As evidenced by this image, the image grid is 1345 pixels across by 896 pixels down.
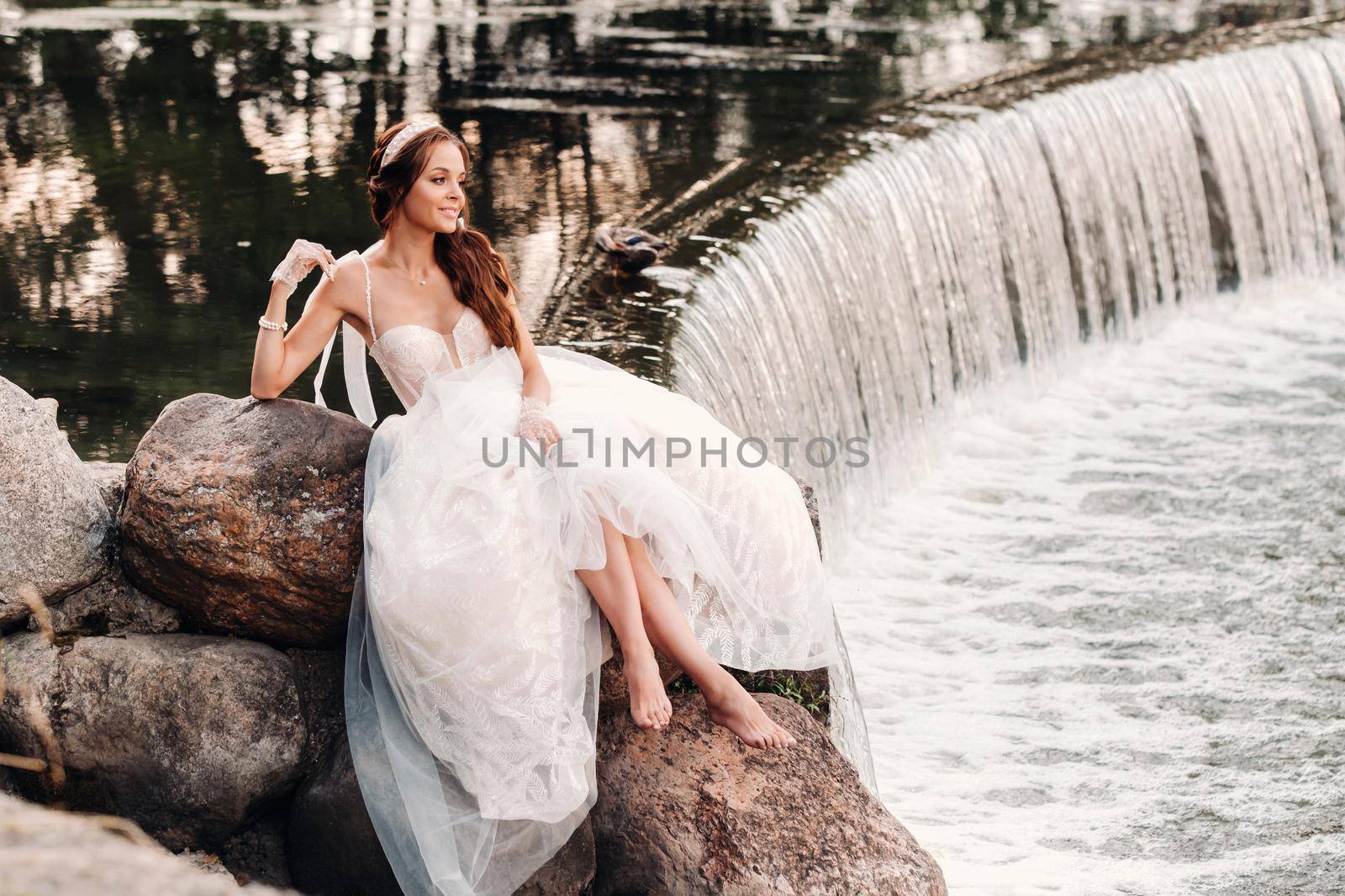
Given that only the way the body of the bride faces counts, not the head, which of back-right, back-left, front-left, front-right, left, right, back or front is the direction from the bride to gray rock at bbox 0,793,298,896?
front-right

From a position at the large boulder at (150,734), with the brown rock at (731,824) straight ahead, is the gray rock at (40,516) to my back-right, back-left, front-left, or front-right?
back-left

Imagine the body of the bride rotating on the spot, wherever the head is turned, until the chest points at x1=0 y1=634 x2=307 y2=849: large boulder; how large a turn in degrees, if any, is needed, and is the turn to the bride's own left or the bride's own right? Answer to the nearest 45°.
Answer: approximately 135° to the bride's own right

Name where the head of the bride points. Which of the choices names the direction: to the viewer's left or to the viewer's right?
to the viewer's right

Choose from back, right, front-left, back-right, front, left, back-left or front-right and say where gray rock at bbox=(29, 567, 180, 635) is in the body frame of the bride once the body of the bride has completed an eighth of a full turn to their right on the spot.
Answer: right

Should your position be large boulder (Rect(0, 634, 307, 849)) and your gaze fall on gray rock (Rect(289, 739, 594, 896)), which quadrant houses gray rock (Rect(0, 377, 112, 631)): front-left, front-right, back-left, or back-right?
back-left

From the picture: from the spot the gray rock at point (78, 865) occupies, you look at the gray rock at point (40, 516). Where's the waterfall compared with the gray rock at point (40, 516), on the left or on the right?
right

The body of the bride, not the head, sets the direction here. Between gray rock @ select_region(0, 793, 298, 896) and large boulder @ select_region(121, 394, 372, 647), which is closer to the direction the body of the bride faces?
the gray rock

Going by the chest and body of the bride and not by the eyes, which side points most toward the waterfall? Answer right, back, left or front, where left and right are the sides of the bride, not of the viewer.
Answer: left

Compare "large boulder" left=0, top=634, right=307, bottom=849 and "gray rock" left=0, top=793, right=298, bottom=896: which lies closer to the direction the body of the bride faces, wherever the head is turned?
the gray rock
